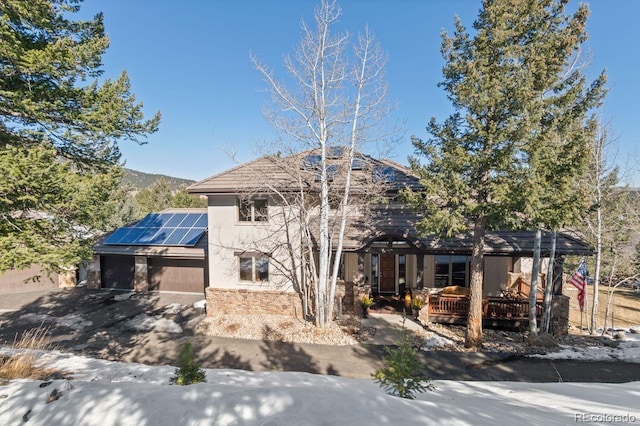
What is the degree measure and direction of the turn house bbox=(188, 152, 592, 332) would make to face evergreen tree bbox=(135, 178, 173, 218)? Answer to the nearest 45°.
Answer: approximately 135° to its right

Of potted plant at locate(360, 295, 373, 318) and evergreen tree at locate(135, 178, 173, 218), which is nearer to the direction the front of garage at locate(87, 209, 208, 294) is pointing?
the potted plant

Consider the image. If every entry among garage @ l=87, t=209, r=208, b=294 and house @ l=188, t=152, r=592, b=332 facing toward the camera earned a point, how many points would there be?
2

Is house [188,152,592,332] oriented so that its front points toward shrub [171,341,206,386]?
yes

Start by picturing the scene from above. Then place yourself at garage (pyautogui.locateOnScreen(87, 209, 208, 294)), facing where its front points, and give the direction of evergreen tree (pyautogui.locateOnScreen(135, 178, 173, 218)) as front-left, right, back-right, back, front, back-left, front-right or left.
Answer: back

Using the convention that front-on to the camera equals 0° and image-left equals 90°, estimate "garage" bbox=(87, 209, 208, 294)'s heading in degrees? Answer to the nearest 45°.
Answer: approximately 0°

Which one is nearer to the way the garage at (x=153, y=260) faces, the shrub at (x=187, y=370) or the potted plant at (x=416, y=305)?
the shrub

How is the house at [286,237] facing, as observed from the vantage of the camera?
facing the viewer

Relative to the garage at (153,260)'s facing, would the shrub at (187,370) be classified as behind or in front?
in front

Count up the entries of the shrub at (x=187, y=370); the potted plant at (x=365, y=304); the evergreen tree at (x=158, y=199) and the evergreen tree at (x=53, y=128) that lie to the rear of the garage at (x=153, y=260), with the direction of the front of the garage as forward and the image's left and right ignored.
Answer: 1
